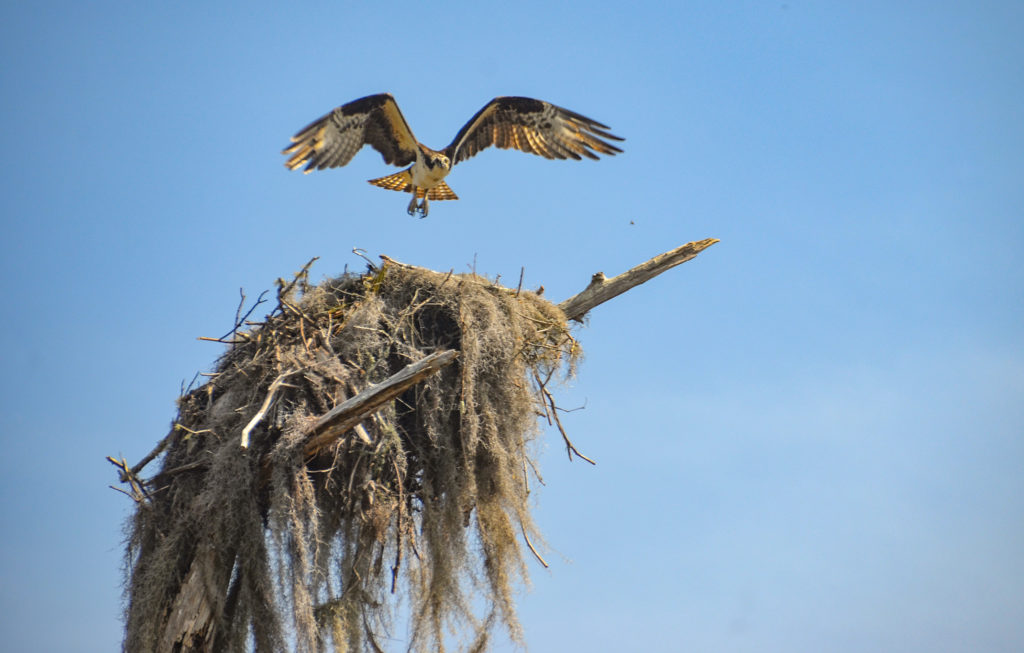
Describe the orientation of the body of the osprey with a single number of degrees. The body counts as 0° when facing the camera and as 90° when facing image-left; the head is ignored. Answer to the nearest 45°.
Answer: approximately 0°
